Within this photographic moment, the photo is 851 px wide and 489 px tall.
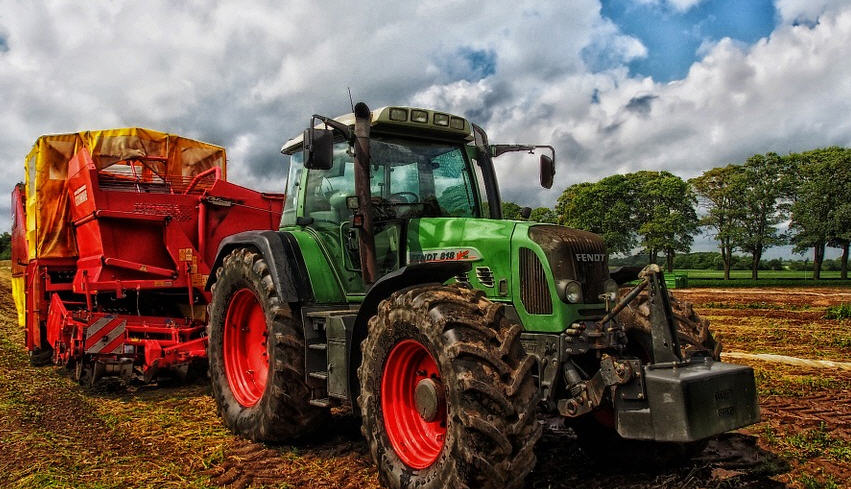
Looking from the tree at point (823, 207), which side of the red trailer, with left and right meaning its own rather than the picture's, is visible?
left

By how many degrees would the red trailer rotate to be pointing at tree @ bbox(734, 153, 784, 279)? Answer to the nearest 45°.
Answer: approximately 90° to its left

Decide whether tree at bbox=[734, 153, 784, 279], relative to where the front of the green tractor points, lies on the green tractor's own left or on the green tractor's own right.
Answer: on the green tractor's own left

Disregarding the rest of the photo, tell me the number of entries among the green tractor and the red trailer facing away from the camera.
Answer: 0

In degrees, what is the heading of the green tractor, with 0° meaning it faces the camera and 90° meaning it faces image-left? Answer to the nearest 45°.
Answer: approximately 315°

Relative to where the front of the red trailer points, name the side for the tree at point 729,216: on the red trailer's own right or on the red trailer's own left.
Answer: on the red trailer's own left

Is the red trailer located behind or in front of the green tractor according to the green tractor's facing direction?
behind

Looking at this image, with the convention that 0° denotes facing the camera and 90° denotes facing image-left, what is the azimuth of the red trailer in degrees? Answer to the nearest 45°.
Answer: approximately 315°

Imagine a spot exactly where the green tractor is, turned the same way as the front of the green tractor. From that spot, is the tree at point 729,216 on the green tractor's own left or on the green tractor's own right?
on the green tractor's own left

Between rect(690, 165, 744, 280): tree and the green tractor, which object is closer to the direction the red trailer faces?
the green tractor
